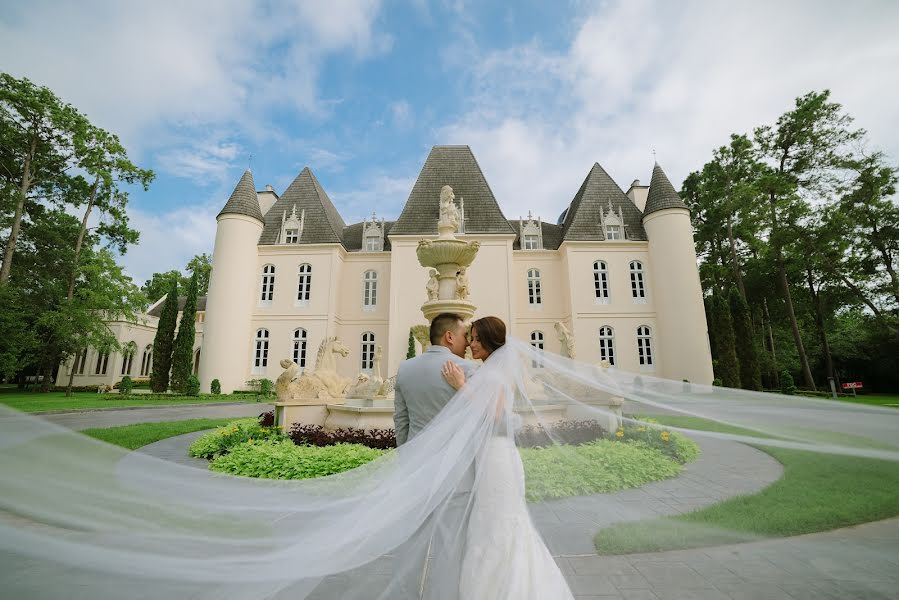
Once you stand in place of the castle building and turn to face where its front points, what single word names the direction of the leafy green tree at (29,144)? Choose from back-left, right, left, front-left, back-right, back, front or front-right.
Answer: right

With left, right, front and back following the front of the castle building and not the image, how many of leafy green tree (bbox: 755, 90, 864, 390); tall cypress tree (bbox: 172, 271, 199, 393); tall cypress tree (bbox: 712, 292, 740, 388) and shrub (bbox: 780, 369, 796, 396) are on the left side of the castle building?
3

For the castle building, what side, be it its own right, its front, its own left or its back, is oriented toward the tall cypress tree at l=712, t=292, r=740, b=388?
left

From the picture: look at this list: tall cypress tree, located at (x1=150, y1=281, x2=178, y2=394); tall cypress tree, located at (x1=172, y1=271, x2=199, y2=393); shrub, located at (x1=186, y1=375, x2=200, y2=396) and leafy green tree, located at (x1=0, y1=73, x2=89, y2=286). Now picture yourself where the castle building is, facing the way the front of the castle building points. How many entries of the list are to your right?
4

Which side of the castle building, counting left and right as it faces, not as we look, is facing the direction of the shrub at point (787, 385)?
left

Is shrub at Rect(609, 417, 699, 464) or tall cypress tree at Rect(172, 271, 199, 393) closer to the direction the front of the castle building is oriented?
the shrub

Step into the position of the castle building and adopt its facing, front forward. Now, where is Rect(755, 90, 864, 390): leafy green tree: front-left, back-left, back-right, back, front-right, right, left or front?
left

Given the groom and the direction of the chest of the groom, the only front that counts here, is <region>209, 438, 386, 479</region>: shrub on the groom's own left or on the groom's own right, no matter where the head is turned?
on the groom's own left

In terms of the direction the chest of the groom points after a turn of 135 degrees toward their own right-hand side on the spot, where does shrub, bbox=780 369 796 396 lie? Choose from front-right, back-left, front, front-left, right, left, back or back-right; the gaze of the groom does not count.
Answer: back-left

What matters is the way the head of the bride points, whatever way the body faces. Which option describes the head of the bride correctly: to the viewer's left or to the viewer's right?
to the viewer's left

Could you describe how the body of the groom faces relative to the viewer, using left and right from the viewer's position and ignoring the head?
facing away from the viewer and to the right of the viewer

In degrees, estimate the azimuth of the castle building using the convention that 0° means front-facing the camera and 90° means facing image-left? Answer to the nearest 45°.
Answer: approximately 0°

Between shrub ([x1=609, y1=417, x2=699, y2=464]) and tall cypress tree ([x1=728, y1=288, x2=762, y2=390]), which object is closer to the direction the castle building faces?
the shrub

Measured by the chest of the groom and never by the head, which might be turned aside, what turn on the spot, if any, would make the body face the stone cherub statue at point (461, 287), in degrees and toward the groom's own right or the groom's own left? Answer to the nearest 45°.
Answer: approximately 45° to the groom's own left

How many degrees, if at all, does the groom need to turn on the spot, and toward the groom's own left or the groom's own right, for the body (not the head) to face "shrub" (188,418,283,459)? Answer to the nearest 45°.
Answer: approximately 90° to the groom's own left

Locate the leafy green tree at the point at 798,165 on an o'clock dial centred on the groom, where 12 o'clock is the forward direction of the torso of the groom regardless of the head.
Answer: The leafy green tree is roughly at 12 o'clock from the groom.
